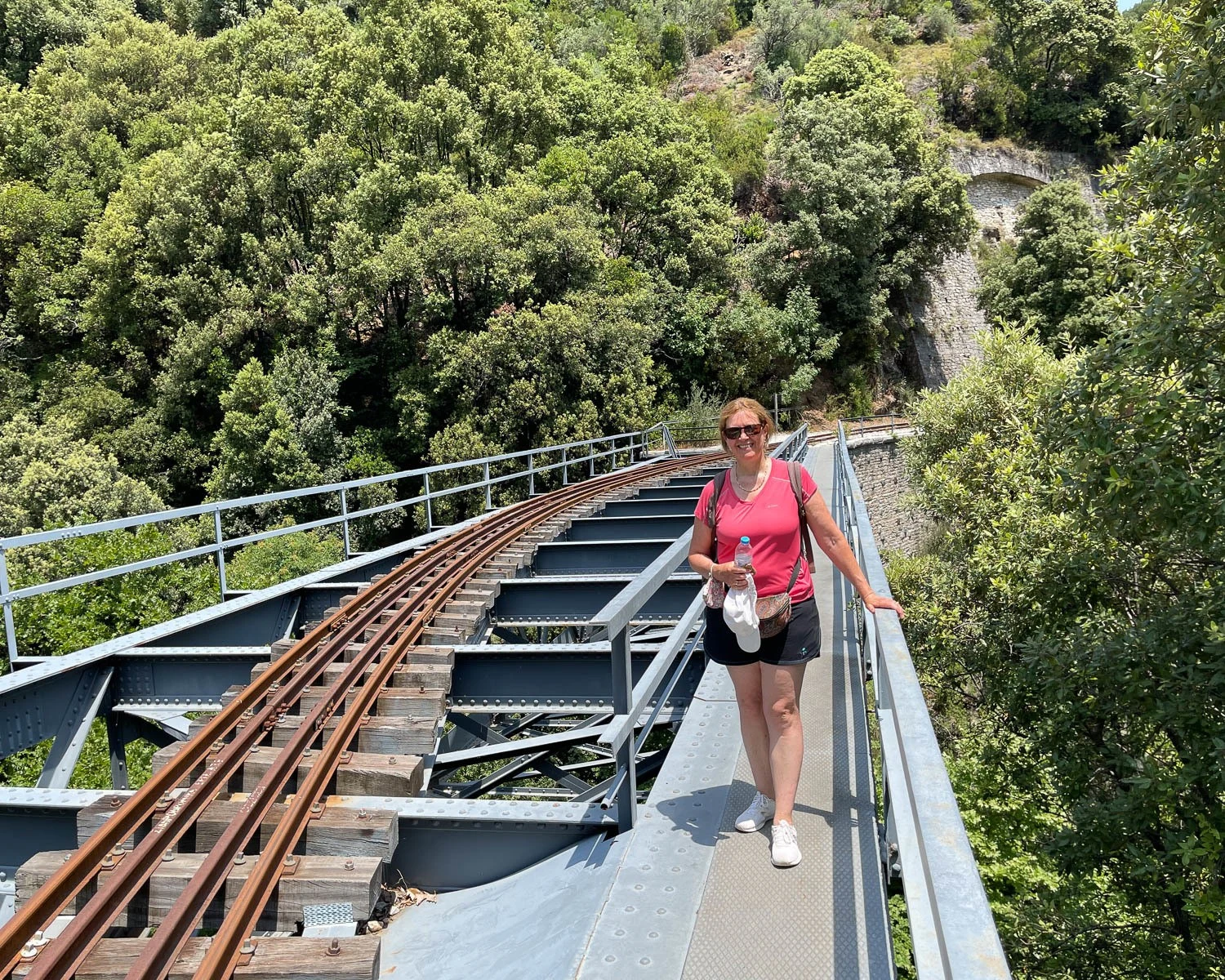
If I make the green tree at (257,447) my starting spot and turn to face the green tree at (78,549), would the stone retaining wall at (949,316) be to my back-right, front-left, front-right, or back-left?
back-left

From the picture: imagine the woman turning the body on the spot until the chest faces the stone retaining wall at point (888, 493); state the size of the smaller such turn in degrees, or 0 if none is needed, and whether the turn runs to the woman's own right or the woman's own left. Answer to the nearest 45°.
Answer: approximately 180°

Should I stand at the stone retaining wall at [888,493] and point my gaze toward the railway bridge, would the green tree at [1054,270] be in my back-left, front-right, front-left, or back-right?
back-left

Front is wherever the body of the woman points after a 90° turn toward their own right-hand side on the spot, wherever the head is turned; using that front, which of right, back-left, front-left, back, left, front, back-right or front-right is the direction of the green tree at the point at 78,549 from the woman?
front-right

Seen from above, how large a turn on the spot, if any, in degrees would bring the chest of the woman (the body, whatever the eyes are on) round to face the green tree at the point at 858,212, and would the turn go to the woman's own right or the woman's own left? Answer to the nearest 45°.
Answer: approximately 180°

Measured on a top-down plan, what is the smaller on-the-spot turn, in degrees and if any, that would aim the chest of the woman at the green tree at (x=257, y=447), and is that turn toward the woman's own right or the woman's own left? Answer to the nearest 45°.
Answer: approximately 135° to the woman's own right

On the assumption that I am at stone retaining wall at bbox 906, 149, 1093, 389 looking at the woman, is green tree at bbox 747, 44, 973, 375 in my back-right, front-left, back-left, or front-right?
front-right

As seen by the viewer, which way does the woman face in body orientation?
toward the camera

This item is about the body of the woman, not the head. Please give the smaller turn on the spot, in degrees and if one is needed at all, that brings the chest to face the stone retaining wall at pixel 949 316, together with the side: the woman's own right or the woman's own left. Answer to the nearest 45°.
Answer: approximately 180°

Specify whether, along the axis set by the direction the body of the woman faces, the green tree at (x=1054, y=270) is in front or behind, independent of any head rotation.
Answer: behind
